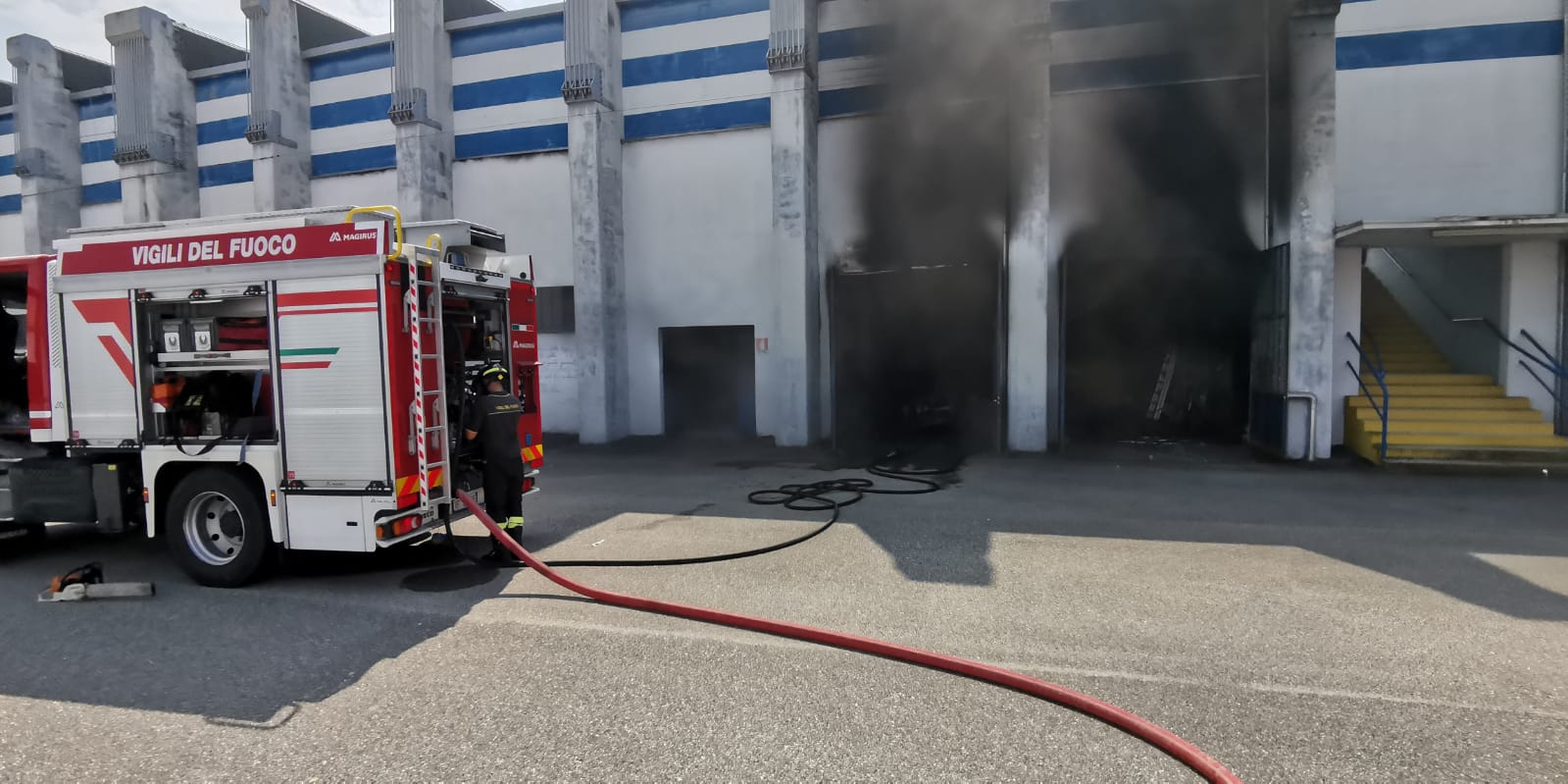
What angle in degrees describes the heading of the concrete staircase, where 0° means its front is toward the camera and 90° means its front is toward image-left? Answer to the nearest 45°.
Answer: approximately 0°

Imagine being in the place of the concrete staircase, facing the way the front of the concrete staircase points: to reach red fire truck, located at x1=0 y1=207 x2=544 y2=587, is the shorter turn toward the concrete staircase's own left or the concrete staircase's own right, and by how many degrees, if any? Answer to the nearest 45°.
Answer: approximately 45° to the concrete staircase's own right

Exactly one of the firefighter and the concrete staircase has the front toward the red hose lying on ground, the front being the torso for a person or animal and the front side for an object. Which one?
the concrete staircase

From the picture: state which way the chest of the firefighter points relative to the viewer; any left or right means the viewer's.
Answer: facing away from the viewer and to the left of the viewer

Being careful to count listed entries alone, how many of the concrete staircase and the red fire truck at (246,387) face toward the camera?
1

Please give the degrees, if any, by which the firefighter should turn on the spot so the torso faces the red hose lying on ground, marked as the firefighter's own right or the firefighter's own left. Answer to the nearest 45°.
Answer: approximately 180°

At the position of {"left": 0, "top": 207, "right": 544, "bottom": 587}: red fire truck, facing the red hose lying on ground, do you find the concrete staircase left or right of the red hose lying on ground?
left

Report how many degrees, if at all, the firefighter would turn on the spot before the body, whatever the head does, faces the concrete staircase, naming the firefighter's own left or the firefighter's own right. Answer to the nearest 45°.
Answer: approximately 135° to the firefighter's own right

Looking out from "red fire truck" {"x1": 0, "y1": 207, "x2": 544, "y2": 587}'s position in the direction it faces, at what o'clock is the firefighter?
The firefighter is roughly at 5 o'clock from the red fire truck.

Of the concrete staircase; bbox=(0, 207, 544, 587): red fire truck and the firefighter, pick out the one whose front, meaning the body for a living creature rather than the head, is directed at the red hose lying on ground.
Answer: the concrete staircase
